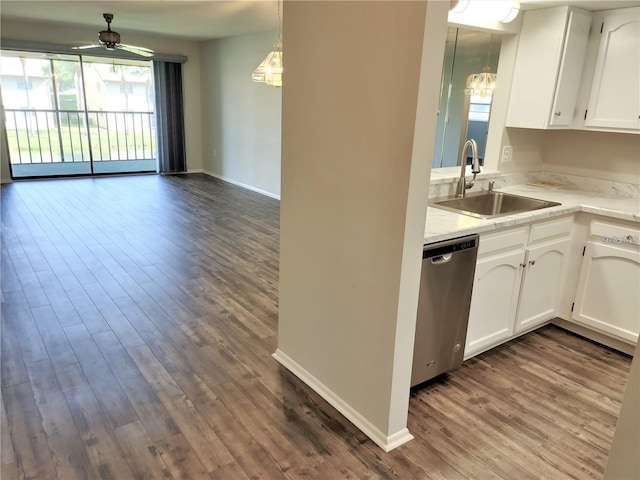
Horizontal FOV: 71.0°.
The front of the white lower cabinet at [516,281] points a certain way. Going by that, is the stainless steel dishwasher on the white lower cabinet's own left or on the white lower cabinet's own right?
on the white lower cabinet's own right

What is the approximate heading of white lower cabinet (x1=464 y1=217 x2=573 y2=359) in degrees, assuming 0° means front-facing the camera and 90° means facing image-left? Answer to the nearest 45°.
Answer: approximately 315°

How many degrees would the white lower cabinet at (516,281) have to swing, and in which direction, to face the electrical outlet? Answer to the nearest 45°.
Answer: approximately 135° to its left

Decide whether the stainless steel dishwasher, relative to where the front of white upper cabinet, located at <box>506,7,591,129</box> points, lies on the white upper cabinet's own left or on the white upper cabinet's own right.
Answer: on the white upper cabinet's own right

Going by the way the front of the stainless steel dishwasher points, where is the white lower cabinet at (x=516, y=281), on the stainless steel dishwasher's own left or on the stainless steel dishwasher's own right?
on the stainless steel dishwasher's own left

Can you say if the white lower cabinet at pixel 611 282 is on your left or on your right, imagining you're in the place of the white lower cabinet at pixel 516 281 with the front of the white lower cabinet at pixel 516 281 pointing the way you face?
on your left

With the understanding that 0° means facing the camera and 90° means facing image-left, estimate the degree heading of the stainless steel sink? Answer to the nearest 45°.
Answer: approximately 315°

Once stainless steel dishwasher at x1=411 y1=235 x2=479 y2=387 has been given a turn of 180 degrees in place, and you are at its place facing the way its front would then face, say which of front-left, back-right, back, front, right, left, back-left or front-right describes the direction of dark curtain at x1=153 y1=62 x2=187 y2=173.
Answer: front
